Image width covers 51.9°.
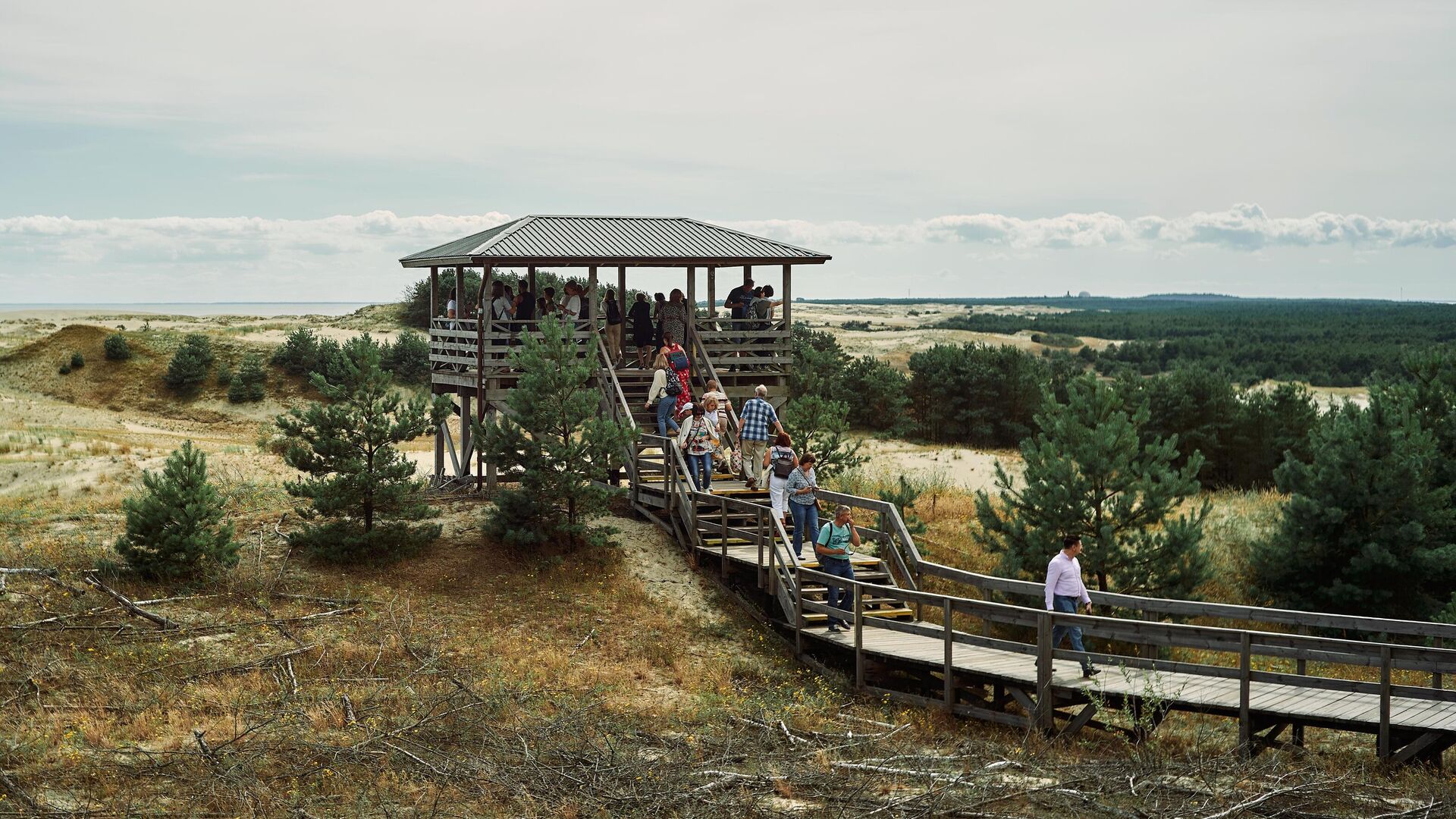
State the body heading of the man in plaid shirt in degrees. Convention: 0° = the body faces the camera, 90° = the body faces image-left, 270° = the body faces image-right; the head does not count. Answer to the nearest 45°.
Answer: approximately 180°

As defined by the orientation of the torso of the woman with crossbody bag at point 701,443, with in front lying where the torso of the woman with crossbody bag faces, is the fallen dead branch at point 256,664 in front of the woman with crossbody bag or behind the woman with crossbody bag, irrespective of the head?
in front

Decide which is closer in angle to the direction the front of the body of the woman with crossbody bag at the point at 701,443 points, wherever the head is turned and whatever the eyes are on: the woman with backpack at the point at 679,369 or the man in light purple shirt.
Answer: the man in light purple shirt

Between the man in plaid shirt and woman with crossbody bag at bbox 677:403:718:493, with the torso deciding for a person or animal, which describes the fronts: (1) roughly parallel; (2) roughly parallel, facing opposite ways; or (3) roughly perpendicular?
roughly parallel, facing opposite ways

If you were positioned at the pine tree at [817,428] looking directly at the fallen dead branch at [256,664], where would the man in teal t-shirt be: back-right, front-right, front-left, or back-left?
front-left

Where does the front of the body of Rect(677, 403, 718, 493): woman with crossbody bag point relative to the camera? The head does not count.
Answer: toward the camera

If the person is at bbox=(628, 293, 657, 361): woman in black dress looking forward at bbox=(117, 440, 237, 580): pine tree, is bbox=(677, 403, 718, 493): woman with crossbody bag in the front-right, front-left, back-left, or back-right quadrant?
front-left

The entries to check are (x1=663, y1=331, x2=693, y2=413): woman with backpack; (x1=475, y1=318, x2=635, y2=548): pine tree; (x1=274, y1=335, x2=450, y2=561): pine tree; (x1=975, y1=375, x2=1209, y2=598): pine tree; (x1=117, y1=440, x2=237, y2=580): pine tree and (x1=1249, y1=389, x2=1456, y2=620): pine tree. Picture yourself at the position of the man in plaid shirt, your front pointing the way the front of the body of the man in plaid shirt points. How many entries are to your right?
2

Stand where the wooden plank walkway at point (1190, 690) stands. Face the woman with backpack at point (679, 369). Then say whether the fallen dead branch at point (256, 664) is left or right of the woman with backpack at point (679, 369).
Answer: left

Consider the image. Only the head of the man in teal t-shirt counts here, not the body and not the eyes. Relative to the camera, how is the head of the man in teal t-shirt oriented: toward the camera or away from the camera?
toward the camera

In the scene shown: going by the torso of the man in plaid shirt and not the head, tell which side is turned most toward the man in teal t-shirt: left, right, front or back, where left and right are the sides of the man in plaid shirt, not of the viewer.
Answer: back

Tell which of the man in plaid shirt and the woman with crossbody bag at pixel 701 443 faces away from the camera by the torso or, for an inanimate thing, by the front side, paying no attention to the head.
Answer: the man in plaid shirt

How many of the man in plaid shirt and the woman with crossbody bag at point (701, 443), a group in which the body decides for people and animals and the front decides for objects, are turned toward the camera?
1

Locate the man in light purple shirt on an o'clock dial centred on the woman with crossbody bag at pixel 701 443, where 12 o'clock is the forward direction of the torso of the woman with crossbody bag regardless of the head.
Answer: The man in light purple shirt is roughly at 11 o'clock from the woman with crossbody bag.

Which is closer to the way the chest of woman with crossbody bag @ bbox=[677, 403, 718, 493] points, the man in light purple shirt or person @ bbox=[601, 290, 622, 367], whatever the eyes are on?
the man in light purple shirt
